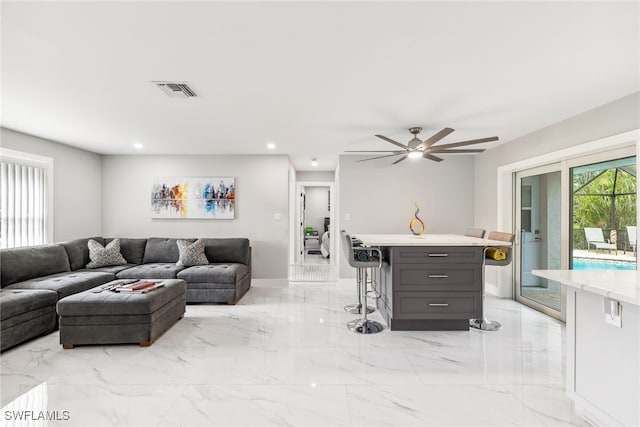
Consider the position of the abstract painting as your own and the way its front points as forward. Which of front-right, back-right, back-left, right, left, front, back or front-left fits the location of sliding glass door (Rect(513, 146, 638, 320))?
front-left

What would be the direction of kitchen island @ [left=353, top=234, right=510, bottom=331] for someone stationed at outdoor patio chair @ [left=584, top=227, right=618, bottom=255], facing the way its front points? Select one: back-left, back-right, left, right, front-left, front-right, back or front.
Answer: right

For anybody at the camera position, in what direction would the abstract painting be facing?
facing the viewer

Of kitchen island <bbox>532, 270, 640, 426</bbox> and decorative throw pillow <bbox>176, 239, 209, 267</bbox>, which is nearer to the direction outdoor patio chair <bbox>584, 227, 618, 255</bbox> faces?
the kitchen island

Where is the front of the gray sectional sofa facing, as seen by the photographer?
facing the viewer and to the right of the viewer

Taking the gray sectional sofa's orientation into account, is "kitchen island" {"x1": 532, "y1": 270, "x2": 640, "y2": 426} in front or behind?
in front

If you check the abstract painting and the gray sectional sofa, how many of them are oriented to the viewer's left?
0
